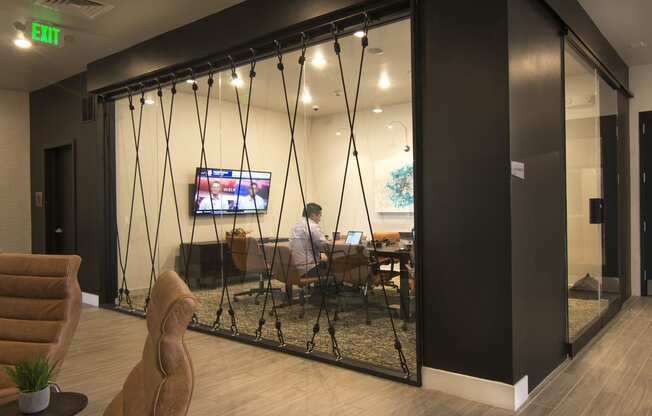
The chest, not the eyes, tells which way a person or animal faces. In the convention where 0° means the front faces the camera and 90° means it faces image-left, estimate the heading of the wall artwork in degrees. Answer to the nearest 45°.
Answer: approximately 45°

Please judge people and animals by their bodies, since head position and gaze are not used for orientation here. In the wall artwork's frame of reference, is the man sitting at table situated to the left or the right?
on its right

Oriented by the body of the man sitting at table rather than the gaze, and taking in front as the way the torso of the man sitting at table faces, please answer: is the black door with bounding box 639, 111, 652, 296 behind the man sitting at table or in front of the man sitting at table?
in front

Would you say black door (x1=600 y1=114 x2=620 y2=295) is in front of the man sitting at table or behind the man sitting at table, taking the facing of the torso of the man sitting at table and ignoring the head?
in front

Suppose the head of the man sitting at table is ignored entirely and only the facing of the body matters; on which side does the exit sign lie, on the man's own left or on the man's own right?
on the man's own right
